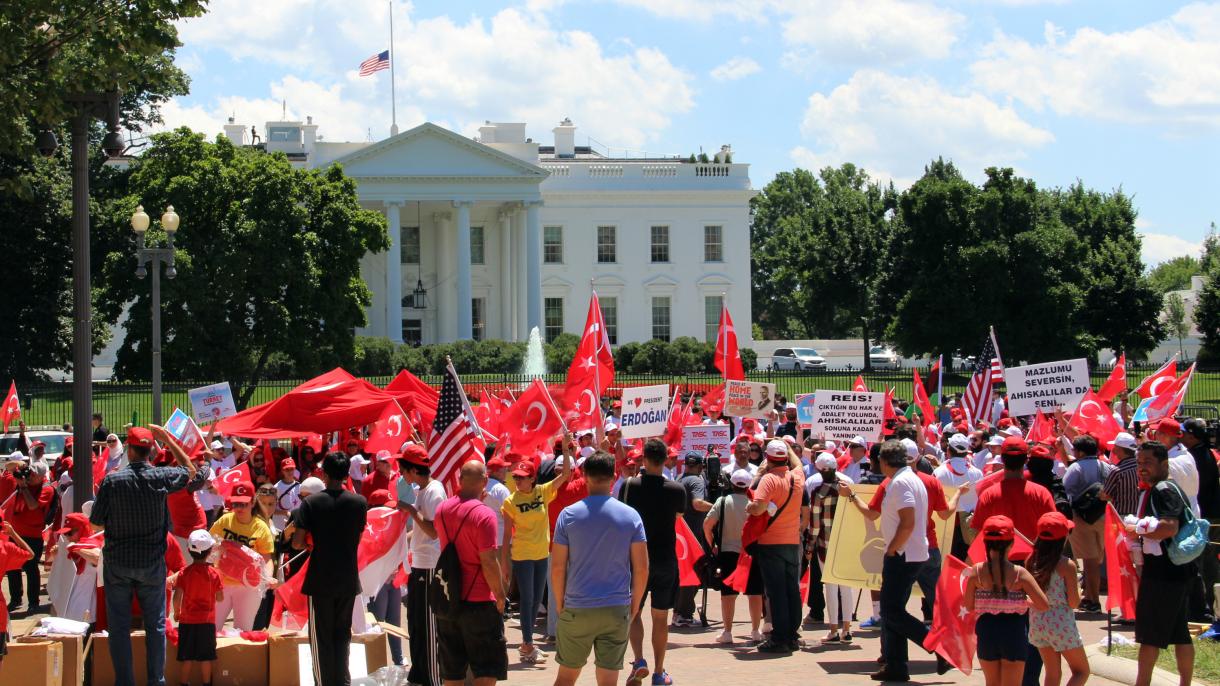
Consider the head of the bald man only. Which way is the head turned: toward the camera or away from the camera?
away from the camera

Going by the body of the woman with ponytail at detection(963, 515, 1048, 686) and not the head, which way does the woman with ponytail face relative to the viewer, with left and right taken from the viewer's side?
facing away from the viewer

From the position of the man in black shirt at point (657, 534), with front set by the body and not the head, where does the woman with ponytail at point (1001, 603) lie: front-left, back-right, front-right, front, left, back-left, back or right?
back-right

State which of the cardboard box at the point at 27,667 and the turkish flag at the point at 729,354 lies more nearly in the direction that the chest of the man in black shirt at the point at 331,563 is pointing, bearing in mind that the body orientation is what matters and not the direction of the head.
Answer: the turkish flag

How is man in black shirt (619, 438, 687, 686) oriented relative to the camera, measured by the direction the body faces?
away from the camera

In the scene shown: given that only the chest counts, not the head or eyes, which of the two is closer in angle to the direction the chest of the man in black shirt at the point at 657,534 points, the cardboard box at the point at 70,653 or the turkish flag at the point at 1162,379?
the turkish flag

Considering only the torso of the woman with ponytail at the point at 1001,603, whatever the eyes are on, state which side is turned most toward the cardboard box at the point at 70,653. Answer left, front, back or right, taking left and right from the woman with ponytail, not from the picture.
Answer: left

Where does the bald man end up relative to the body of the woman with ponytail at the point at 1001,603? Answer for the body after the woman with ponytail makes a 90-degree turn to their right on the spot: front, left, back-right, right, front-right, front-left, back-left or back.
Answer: back

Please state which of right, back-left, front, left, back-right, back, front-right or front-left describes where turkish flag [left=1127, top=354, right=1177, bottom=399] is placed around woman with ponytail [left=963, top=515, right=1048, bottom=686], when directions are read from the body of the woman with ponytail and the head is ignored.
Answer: front

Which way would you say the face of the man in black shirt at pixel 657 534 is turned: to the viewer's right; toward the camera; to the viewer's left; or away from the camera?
away from the camera

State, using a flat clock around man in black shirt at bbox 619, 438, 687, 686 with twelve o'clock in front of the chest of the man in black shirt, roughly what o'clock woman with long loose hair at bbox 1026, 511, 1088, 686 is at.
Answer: The woman with long loose hair is roughly at 4 o'clock from the man in black shirt.

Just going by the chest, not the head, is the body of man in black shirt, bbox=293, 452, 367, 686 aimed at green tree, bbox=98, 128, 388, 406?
yes

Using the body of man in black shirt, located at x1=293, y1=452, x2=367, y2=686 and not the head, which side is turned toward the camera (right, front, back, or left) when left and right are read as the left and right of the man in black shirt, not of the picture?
back

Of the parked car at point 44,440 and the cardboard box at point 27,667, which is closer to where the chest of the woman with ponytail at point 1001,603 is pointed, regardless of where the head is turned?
the parked car

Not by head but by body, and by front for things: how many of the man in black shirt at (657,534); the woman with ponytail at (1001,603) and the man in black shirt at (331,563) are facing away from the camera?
3
